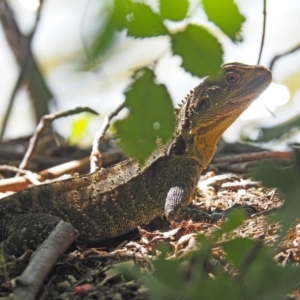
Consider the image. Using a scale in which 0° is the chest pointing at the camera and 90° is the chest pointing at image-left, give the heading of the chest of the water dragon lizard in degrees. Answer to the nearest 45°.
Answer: approximately 270°

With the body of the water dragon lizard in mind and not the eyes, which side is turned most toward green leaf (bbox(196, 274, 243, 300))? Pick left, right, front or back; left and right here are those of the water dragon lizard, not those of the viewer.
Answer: right

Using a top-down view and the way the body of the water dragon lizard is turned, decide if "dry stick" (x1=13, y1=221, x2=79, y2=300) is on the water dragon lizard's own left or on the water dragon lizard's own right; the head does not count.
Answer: on the water dragon lizard's own right
